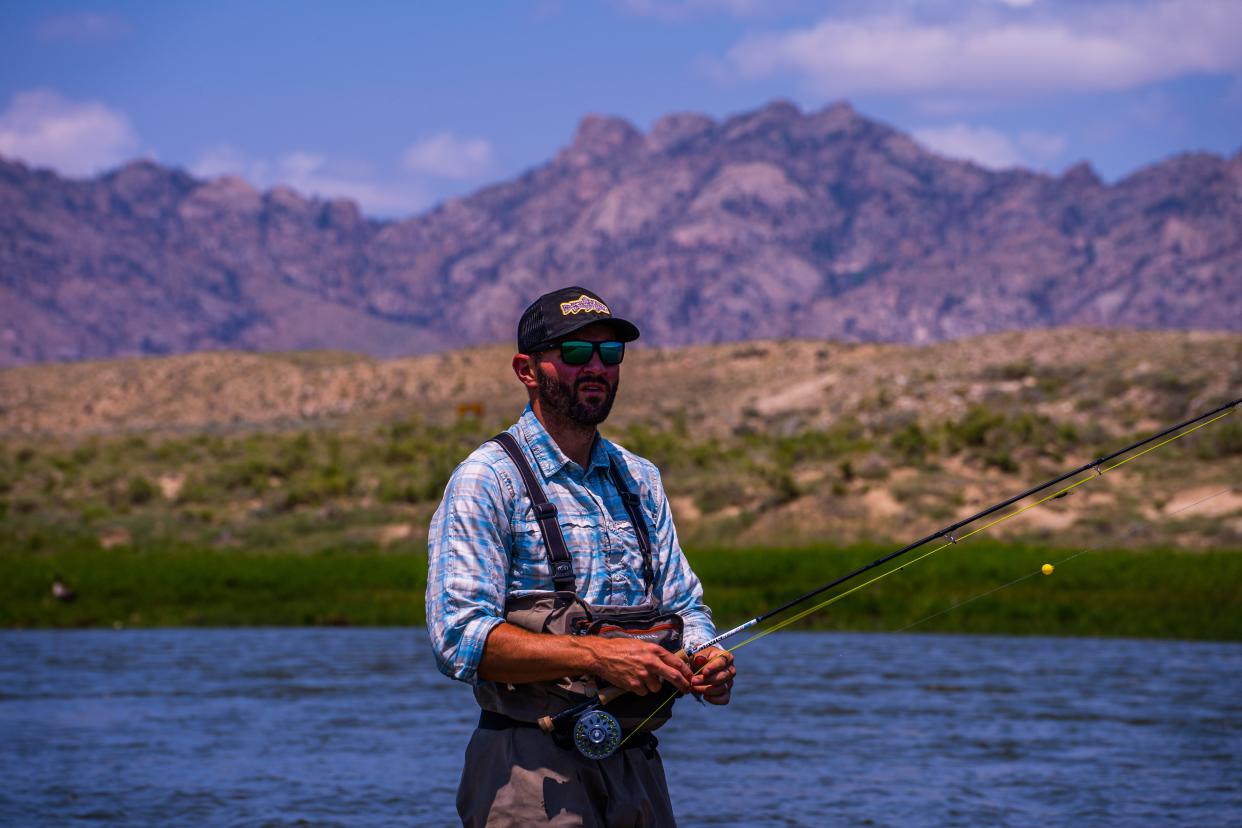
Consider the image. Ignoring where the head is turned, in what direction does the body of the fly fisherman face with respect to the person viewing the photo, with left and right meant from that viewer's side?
facing the viewer and to the right of the viewer

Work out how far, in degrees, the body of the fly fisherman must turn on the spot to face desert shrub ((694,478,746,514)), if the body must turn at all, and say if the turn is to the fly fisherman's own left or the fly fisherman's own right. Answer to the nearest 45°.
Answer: approximately 135° to the fly fisherman's own left

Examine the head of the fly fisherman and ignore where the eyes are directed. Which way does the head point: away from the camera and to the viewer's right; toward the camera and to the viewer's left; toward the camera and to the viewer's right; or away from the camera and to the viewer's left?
toward the camera and to the viewer's right
